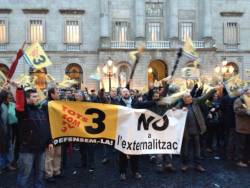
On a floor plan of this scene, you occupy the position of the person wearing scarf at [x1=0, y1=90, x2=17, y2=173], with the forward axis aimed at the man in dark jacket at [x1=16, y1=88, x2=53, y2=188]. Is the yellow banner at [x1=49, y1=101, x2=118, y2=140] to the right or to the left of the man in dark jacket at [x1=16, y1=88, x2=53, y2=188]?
left

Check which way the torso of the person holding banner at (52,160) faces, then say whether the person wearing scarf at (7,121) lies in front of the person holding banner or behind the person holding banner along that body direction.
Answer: behind

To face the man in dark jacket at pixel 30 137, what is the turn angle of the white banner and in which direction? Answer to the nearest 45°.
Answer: approximately 45° to its right

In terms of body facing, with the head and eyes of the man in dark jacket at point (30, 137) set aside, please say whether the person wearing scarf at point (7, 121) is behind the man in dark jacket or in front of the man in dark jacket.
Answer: behind

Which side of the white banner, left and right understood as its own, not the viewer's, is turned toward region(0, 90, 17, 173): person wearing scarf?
right

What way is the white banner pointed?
toward the camera

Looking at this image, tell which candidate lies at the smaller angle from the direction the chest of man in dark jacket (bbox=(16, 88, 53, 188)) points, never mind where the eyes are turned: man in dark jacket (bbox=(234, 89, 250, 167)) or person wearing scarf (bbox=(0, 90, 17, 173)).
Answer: the man in dark jacket

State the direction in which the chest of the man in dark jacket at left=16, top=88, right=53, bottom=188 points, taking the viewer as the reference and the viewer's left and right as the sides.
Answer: facing the viewer and to the right of the viewer

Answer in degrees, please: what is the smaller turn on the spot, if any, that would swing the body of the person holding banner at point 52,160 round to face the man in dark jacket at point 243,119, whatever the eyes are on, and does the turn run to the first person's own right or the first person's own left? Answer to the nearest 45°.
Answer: approximately 45° to the first person's own left

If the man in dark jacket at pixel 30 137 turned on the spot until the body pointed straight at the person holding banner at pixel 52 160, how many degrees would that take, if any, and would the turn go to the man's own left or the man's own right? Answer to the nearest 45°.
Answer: approximately 135° to the man's own left
